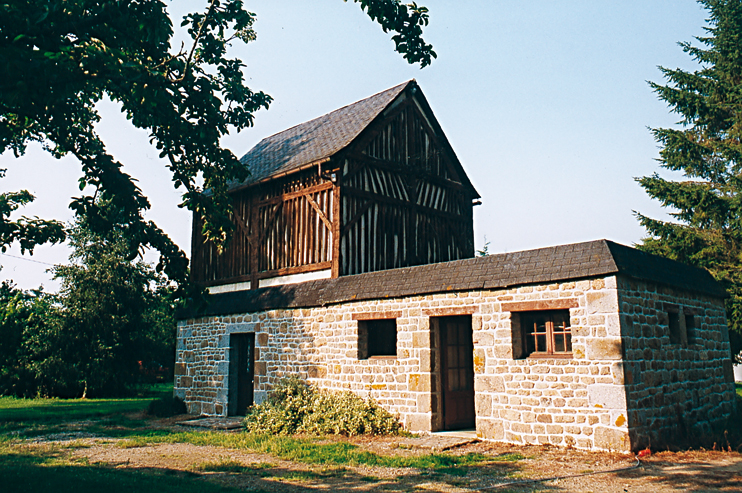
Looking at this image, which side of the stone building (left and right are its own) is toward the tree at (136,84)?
front

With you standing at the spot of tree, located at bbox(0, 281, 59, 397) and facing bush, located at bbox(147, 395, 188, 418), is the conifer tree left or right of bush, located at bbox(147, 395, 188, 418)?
left

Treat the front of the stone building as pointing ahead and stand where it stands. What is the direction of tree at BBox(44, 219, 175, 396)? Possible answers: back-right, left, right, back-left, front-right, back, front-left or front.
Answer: right

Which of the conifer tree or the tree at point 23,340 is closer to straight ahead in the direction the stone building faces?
the tree

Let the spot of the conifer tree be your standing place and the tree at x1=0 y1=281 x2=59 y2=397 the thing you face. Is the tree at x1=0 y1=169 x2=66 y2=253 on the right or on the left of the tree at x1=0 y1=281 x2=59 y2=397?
left

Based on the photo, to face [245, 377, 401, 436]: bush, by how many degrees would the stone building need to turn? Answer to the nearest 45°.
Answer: approximately 45° to its right

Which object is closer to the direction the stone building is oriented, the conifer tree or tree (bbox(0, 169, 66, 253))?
the tree

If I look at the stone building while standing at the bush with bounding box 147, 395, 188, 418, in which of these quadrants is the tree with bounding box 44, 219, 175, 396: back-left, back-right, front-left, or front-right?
back-left

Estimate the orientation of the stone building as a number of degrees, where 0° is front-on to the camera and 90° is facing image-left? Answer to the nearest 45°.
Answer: approximately 45°

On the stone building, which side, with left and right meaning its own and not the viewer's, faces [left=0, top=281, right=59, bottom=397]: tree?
right

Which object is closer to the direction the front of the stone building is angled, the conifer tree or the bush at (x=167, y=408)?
the bush

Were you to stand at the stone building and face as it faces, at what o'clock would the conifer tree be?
The conifer tree is roughly at 6 o'clock from the stone building.
